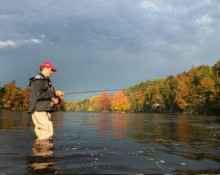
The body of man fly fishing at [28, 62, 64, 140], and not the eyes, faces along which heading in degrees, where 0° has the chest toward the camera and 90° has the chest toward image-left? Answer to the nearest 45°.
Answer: approximately 270°
